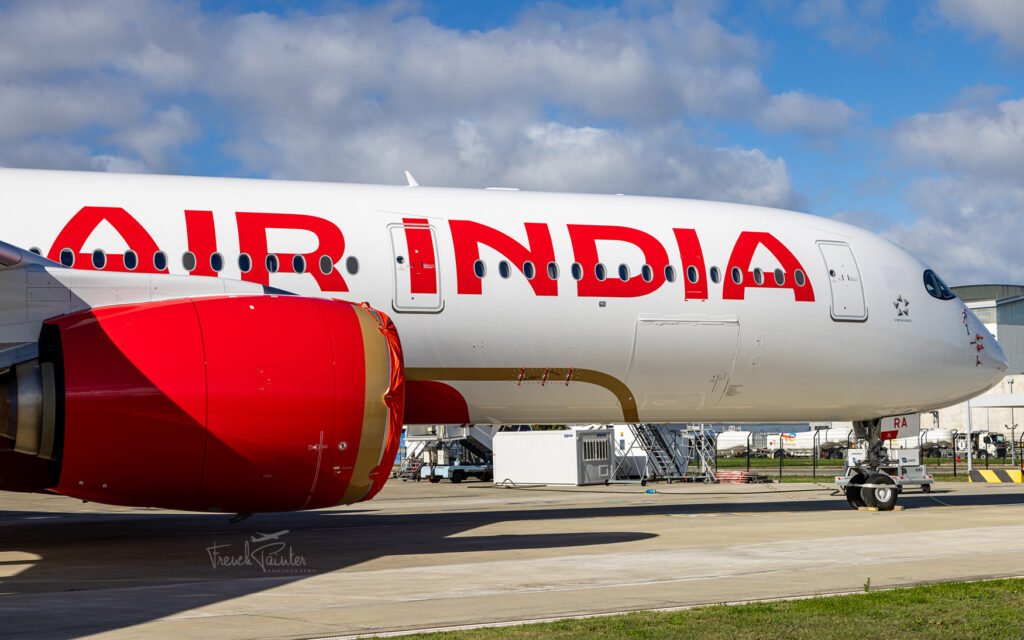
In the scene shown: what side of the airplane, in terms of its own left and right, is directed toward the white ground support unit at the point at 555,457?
left

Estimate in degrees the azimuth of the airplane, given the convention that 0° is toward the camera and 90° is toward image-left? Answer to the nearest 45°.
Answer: approximately 270°

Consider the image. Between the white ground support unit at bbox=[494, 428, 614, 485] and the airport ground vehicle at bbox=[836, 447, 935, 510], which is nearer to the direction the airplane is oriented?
the airport ground vehicle

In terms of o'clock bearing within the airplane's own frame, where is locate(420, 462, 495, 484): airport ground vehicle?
The airport ground vehicle is roughly at 9 o'clock from the airplane.
